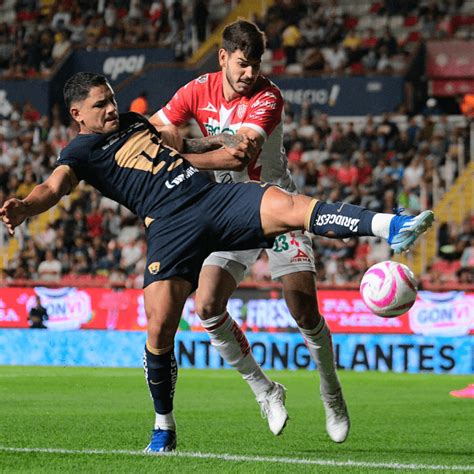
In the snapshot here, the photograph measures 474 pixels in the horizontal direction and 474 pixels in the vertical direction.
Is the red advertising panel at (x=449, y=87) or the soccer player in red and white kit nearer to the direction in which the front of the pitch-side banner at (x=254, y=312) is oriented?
the soccer player in red and white kit

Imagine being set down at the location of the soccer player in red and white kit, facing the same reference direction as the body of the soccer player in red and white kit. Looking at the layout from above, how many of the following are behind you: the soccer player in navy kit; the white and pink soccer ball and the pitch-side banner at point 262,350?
1

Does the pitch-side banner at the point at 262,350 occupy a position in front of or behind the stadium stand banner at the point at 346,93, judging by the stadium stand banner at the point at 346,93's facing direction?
in front

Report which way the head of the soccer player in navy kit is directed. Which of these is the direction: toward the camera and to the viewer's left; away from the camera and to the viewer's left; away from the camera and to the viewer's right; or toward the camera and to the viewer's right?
toward the camera and to the viewer's right

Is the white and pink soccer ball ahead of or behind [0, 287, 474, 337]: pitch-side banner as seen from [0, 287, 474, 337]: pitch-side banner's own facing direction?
ahead

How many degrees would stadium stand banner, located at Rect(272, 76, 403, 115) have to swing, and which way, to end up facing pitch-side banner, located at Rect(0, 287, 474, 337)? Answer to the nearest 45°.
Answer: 0° — it already faces it

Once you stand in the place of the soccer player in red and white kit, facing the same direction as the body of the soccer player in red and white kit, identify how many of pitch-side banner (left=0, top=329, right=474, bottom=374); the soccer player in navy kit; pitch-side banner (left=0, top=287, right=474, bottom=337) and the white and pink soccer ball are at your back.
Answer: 2

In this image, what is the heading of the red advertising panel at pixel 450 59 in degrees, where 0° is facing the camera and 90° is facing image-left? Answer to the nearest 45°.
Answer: approximately 0°

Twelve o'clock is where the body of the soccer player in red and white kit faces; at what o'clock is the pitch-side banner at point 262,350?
The pitch-side banner is roughly at 6 o'clock from the soccer player in red and white kit.
